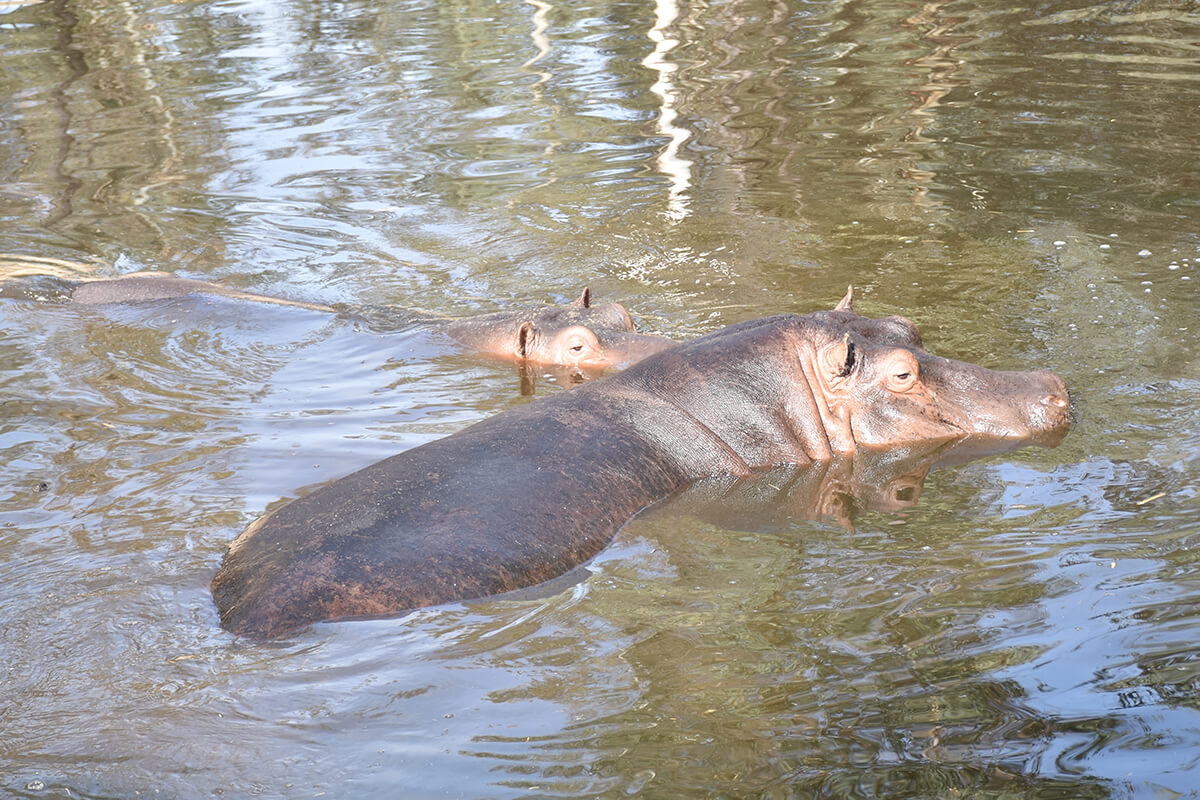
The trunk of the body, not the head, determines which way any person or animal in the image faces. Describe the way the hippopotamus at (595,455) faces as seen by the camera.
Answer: facing away from the viewer and to the right of the viewer

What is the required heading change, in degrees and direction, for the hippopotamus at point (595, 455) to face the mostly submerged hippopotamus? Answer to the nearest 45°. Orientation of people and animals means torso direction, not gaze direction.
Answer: approximately 45° to its left
